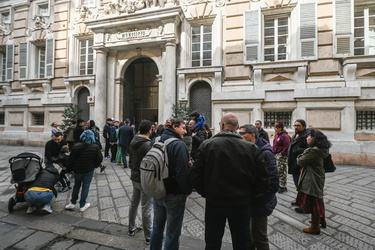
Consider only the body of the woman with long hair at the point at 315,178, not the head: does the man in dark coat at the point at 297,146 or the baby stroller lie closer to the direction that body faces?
the baby stroller

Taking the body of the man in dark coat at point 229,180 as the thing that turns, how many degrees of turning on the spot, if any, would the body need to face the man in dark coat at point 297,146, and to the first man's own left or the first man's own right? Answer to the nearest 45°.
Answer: approximately 45° to the first man's own right

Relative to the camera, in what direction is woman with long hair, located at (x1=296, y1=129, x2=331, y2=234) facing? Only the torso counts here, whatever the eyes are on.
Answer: to the viewer's left

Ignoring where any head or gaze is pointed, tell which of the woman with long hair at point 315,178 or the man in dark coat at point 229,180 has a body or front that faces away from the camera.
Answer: the man in dark coat

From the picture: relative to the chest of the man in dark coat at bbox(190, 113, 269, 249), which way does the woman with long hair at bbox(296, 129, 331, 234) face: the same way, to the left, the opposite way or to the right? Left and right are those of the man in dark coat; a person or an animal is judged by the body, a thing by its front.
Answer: to the left

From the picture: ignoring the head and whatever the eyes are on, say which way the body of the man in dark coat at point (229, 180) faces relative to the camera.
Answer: away from the camera

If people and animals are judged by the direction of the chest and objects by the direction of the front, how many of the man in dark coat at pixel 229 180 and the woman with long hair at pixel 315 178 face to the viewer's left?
1
